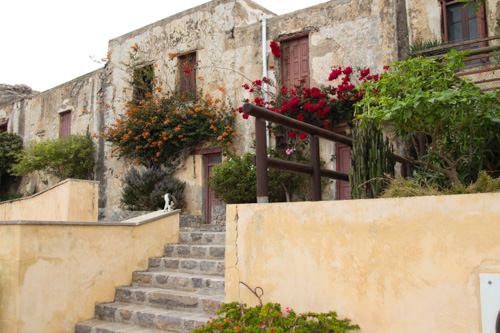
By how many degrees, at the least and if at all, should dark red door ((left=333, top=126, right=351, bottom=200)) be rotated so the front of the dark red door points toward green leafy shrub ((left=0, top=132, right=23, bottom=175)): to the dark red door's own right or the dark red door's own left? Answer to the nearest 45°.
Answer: approximately 135° to the dark red door's own right

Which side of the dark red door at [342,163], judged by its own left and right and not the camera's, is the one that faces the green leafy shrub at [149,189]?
right

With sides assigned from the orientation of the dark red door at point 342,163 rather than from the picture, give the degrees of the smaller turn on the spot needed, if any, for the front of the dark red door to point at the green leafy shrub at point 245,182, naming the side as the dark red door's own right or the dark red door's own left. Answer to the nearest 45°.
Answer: approximately 90° to the dark red door's own right

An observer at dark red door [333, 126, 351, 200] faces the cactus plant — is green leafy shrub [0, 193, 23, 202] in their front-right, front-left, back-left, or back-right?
back-right

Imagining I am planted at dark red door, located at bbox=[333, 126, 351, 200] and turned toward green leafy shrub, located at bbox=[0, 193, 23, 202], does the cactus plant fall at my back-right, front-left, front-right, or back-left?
back-left

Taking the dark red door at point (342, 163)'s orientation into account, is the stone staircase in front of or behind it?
in front

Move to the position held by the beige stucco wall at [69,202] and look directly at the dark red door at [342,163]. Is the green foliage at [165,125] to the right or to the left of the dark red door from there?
left

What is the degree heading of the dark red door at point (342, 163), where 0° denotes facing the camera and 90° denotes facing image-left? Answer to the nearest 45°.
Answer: approximately 0°
